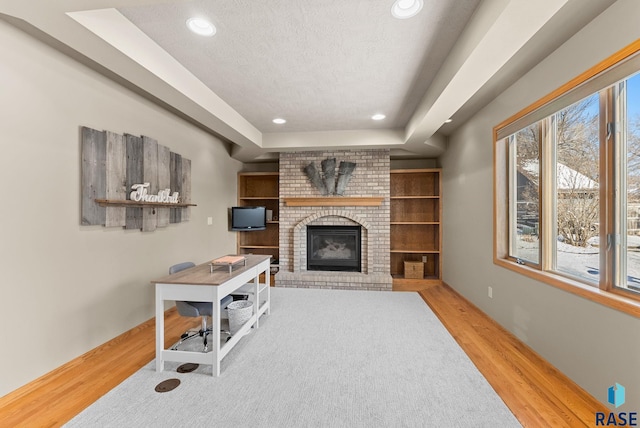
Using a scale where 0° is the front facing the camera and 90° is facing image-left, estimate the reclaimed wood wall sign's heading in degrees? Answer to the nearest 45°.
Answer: approximately 315°

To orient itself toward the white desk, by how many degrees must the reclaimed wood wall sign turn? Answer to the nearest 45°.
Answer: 0° — it already faces it

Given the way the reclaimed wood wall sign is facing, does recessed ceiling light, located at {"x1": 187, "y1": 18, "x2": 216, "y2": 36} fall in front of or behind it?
in front

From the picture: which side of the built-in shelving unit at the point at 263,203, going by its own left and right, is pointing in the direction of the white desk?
front

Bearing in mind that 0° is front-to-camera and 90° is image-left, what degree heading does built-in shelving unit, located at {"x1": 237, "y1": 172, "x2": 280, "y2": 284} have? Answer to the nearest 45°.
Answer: approximately 0°

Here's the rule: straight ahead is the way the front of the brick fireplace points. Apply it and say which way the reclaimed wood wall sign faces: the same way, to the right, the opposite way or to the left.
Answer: to the left

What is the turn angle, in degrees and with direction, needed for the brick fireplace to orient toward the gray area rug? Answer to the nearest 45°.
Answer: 0° — it already faces it

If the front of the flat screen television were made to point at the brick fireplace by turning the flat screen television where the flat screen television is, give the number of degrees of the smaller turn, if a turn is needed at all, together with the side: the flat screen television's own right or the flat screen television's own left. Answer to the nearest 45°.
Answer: approximately 90° to the flat screen television's own left

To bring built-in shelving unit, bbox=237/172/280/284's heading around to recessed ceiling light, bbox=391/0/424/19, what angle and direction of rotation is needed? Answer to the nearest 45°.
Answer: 0° — it already faces it
